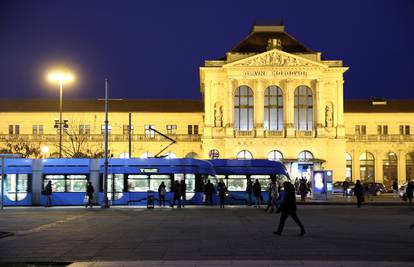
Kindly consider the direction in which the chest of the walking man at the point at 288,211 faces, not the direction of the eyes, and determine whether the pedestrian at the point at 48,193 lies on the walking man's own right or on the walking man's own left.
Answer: on the walking man's own right

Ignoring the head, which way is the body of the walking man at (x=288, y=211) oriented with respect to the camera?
to the viewer's left

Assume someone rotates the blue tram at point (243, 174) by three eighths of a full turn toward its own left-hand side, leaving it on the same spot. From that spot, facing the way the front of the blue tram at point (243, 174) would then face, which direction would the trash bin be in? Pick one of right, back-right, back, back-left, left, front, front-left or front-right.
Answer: left

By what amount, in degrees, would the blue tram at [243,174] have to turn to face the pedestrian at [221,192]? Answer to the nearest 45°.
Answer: approximately 90° to its right

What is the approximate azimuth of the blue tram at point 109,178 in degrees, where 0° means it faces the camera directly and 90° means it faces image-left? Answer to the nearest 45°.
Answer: approximately 270°

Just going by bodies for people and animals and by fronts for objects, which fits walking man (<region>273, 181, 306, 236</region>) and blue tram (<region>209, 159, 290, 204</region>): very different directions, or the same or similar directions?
very different directions

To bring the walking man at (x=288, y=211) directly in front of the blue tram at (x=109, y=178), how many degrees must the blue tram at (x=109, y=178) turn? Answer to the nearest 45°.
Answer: approximately 90° to its right

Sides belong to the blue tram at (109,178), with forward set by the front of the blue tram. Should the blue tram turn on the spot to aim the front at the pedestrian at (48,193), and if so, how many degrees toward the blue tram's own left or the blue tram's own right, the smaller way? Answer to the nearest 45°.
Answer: approximately 135° to the blue tram's own right

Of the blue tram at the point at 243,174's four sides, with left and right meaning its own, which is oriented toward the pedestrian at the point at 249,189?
right
